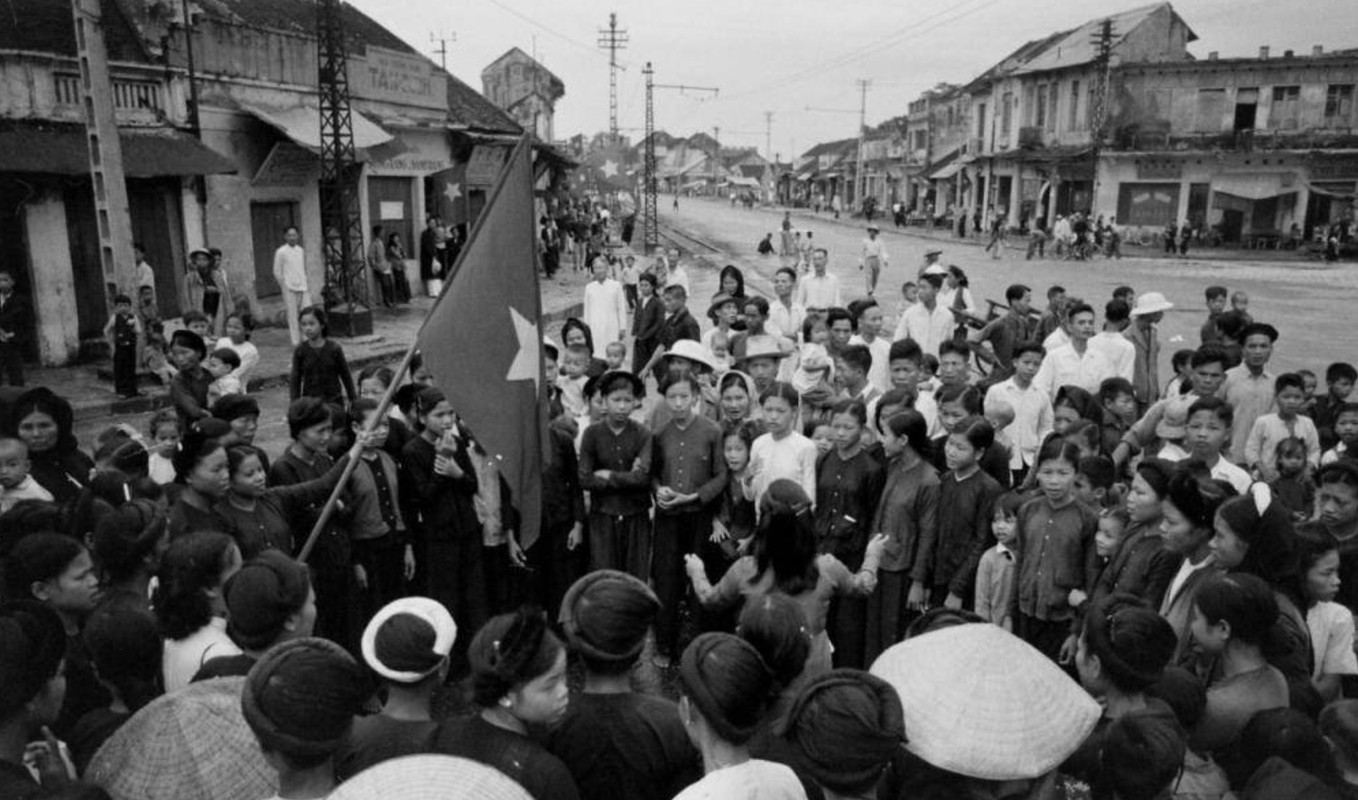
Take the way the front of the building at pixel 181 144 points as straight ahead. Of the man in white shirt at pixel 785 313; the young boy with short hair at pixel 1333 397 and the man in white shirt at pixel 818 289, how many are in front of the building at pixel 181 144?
3

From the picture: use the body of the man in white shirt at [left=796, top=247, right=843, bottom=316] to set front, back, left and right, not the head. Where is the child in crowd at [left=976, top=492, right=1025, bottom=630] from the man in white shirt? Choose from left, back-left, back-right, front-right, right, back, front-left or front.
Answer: front

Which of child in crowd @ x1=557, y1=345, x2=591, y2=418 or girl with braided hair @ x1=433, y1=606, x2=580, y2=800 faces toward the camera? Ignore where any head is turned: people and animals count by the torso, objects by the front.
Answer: the child in crowd

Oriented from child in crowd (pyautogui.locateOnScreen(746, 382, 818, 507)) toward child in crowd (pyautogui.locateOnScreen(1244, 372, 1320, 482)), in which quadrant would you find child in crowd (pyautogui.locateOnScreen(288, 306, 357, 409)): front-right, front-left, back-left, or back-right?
back-left

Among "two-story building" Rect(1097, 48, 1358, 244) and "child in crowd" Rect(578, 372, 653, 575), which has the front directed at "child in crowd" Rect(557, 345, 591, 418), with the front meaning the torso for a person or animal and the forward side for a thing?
the two-story building

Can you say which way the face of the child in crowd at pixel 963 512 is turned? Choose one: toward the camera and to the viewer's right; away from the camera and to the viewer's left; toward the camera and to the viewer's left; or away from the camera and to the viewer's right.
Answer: toward the camera and to the viewer's left

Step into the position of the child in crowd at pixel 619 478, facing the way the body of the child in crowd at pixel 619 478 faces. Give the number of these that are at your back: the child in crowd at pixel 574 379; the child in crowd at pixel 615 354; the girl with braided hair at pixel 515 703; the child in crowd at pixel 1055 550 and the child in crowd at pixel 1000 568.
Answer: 2

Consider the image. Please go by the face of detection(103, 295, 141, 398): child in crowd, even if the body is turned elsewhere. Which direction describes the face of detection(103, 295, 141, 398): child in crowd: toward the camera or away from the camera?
toward the camera

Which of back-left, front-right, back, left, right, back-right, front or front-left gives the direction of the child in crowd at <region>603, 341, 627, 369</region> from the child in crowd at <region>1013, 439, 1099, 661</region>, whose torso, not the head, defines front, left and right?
right

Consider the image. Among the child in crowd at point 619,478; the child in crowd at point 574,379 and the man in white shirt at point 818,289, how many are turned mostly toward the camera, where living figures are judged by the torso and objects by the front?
3

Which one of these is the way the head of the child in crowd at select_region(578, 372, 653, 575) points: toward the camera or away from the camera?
toward the camera

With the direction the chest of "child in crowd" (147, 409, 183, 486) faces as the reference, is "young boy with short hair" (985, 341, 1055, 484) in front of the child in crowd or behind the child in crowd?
in front

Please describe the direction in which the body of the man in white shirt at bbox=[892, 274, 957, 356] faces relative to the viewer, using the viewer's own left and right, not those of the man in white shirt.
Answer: facing the viewer

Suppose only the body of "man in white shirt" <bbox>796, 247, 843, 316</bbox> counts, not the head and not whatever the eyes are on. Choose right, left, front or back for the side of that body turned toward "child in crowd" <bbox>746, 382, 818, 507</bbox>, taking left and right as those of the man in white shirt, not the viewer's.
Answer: front

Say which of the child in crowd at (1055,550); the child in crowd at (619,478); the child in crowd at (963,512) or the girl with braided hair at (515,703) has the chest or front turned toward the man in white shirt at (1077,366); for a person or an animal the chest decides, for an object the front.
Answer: the girl with braided hair

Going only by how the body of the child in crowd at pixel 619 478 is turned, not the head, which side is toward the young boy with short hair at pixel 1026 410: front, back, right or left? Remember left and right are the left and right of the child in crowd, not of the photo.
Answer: left

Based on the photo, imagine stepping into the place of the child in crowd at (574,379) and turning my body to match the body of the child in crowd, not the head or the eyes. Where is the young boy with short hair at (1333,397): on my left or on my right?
on my left
